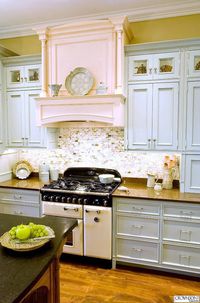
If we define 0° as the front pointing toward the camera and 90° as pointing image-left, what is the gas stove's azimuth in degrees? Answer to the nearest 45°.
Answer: approximately 0°

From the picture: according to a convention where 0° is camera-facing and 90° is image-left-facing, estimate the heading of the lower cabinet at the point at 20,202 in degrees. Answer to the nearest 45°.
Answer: approximately 45°

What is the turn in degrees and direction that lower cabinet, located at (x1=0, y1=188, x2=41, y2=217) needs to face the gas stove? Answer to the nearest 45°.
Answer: approximately 90° to its left

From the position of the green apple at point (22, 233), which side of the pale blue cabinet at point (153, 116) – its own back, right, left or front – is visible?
front

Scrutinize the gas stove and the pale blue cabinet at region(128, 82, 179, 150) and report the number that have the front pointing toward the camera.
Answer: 2

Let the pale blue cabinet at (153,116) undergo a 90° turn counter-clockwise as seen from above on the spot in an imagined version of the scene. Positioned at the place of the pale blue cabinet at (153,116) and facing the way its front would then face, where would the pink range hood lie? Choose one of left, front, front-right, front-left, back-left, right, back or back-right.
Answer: back

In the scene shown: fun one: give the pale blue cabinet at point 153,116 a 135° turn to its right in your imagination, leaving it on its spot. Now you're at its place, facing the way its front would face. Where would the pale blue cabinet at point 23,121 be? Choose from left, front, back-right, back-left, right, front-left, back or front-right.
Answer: front-left

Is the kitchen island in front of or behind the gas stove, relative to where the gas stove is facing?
in front

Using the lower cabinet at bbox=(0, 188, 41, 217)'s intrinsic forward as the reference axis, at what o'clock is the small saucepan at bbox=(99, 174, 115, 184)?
The small saucepan is roughly at 8 o'clock from the lower cabinet.

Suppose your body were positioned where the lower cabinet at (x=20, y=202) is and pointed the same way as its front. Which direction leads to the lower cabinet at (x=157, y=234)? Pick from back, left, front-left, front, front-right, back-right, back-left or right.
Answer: left

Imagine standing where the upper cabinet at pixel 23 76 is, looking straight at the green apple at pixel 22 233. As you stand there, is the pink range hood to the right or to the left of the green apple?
left
